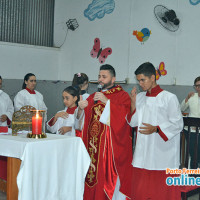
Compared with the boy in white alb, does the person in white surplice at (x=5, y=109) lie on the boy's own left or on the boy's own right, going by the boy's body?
on the boy's own right

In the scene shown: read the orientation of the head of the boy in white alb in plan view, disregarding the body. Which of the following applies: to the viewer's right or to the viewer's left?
to the viewer's left

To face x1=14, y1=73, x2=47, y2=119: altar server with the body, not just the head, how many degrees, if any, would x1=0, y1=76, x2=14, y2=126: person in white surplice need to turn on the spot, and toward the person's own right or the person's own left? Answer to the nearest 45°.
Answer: approximately 135° to the person's own left

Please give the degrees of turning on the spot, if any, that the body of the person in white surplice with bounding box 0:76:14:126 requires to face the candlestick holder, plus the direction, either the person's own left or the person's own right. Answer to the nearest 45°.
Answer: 0° — they already face it

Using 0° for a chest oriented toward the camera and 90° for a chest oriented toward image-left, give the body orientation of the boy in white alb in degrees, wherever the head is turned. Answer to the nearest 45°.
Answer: approximately 45°

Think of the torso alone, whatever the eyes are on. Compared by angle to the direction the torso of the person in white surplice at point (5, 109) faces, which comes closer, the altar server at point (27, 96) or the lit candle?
the lit candle

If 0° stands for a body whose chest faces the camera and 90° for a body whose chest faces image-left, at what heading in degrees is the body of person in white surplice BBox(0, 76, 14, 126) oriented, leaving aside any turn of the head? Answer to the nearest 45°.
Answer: approximately 0°
